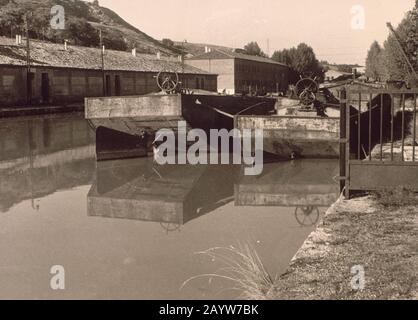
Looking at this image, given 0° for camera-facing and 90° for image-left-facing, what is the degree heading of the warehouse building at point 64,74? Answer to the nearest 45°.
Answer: approximately 315°

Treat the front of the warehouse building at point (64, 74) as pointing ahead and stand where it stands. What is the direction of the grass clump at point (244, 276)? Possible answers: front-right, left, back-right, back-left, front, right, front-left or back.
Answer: front-right
